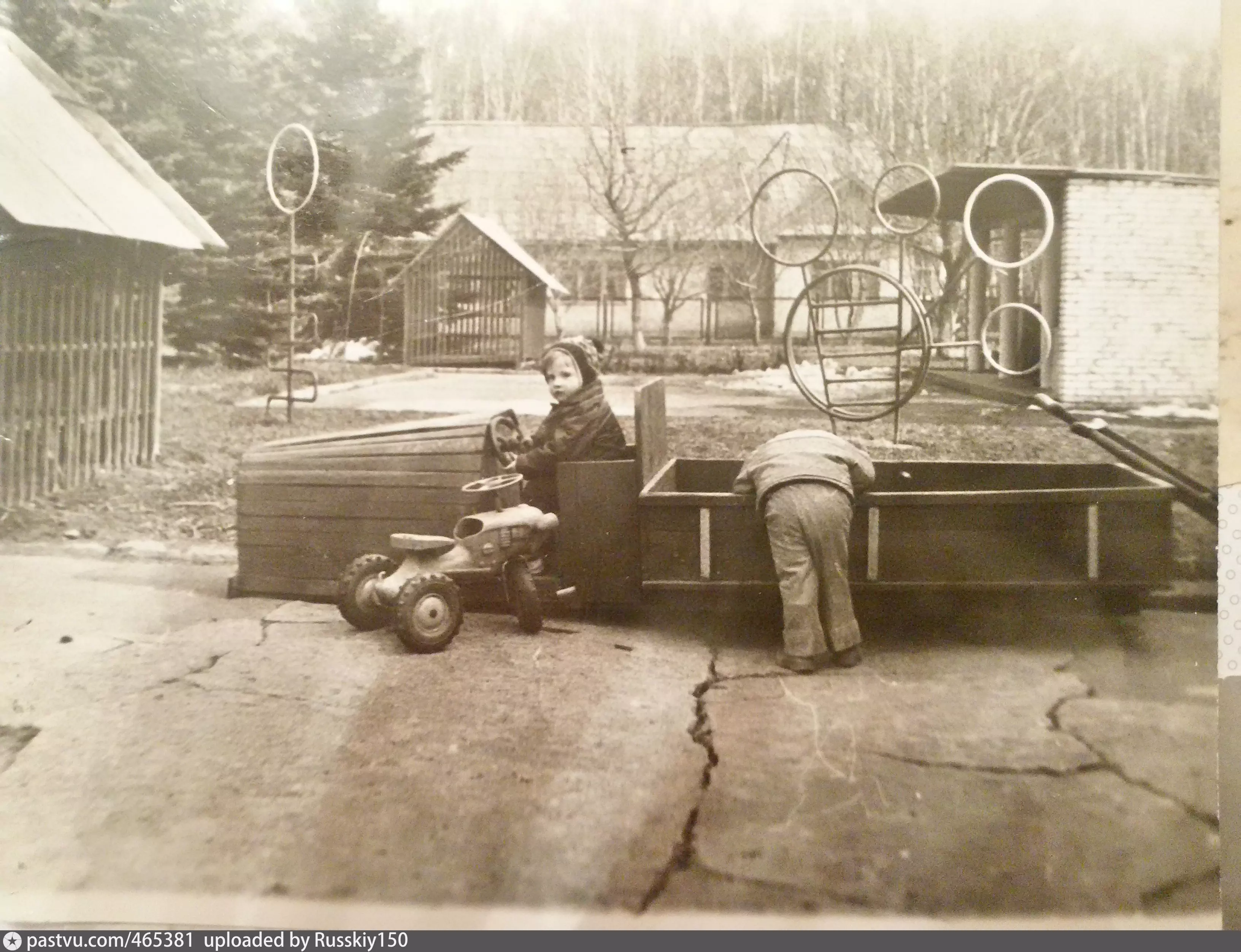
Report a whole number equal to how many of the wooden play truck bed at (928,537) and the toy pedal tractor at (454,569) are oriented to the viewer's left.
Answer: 1

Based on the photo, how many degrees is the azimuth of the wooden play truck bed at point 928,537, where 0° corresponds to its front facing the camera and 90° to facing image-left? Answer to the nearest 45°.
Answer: approximately 90°

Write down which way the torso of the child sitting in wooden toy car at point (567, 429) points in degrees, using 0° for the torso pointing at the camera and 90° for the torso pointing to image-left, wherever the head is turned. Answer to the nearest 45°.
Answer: approximately 90°

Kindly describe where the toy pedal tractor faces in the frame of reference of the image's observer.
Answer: facing away from the viewer and to the right of the viewer
